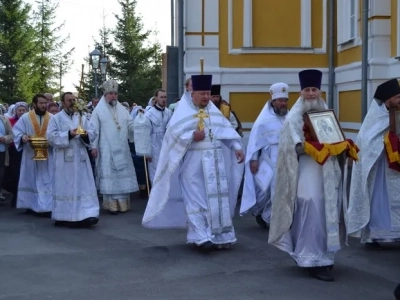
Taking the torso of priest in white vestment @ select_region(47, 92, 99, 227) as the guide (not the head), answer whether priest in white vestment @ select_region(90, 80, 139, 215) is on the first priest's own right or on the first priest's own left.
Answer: on the first priest's own left

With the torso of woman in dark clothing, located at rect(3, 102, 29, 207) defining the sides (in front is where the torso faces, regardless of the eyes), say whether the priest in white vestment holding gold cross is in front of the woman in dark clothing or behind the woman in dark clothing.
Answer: in front

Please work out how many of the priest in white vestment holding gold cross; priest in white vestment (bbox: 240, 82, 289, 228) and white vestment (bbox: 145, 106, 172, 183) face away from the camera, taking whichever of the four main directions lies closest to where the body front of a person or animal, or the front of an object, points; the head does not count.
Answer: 0

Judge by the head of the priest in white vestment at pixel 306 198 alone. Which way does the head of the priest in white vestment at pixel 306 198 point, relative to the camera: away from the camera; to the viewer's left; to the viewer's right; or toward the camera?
toward the camera

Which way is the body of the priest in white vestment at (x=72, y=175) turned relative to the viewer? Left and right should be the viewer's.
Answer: facing the viewer and to the right of the viewer

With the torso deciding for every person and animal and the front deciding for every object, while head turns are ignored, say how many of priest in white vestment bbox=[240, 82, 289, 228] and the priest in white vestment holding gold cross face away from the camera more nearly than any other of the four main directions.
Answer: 0

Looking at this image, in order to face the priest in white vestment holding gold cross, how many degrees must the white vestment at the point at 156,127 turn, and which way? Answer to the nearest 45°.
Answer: approximately 45° to its right

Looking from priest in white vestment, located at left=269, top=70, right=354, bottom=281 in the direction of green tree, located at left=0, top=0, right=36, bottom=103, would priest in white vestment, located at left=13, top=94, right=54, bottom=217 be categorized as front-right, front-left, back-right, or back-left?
front-left

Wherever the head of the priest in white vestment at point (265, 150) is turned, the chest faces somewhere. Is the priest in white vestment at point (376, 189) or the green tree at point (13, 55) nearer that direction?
the priest in white vestment
